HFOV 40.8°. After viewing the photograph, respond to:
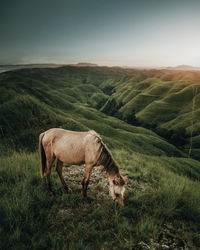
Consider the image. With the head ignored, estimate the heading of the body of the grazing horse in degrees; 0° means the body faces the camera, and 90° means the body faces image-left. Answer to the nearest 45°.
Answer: approximately 270°
